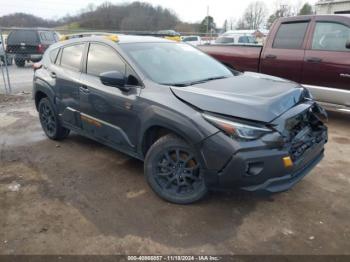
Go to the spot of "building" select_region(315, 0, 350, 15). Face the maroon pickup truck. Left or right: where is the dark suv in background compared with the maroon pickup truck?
right

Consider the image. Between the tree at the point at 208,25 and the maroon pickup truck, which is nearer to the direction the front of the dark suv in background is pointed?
the tree

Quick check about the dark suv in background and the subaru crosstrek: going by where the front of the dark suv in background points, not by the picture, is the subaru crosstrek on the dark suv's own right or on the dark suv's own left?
on the dark suv's own right

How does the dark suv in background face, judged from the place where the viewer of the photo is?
facing away from the viewer and to the right of the viewer

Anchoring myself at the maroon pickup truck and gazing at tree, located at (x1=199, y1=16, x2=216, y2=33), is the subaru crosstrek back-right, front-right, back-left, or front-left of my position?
back-left

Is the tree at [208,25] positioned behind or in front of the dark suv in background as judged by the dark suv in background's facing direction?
in front

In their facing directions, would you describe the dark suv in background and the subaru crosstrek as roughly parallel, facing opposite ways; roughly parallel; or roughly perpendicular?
roughly perpendicular

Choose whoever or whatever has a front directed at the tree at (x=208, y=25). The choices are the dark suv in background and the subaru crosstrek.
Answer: the dark suv in background

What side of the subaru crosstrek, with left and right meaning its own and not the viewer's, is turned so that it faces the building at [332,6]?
left

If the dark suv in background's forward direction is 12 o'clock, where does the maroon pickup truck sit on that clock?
The maroon pickup truck is roughly at 4 o'clock from the dark suv in background.

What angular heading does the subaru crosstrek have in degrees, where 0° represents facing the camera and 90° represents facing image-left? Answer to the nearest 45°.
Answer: approximately 315°

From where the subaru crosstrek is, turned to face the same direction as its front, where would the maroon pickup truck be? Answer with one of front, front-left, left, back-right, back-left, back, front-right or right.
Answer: left

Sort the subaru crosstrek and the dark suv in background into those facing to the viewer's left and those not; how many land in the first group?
0
